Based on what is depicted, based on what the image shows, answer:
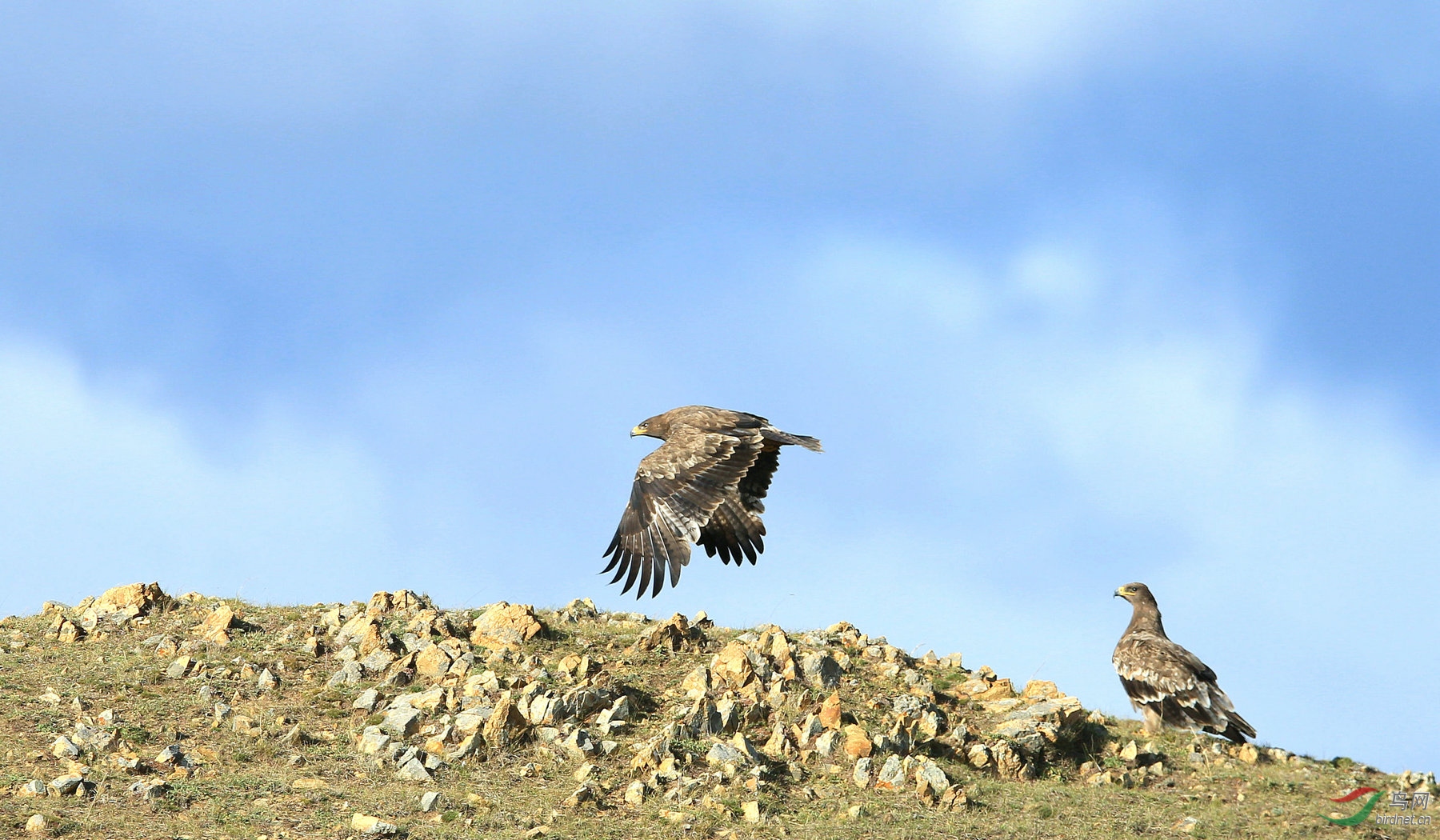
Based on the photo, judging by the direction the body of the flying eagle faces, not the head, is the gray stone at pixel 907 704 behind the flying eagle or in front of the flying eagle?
behind

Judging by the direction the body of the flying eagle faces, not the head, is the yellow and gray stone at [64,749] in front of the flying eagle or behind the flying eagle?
in front

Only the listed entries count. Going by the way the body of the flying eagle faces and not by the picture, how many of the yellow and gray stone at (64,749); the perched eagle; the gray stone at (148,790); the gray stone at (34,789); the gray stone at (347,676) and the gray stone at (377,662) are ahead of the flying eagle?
5

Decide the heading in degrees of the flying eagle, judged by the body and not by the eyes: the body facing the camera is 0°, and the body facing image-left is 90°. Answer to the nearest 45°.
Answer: approximately 90°

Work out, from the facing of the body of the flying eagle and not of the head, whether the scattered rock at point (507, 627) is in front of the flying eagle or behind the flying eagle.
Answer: in front

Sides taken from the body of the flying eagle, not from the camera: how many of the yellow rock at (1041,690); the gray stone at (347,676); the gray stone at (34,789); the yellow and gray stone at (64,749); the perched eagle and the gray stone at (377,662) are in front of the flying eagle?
4

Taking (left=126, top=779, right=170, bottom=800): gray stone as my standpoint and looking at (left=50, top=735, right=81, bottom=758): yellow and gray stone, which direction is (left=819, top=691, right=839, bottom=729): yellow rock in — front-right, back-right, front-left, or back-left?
back-right

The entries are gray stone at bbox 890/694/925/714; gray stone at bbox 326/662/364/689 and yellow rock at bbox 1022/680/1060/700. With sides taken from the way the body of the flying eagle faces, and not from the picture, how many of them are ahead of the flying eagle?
1
